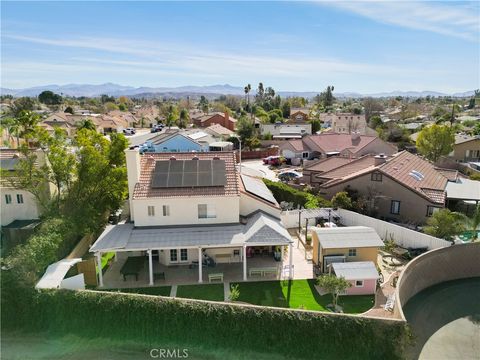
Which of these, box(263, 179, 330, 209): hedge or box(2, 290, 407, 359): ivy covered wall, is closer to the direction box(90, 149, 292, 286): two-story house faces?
the hedge

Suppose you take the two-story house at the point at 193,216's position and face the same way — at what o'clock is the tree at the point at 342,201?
The tree is roughly at 2 o'clock from the two-story house.

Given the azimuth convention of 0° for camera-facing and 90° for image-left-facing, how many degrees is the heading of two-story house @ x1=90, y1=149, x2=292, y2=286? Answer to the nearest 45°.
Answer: approximately 180°

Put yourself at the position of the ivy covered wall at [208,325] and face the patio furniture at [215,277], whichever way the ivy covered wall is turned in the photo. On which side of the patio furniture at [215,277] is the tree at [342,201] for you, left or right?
right

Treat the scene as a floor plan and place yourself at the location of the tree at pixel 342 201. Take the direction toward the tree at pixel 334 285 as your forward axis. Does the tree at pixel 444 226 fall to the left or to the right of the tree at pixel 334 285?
left

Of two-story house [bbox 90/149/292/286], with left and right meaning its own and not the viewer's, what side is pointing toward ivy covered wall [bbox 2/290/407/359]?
back

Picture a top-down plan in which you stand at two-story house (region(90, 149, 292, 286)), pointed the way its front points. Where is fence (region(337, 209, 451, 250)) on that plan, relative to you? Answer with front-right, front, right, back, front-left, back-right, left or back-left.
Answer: right

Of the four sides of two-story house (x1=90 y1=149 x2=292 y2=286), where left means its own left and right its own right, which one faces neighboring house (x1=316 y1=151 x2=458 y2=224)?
right

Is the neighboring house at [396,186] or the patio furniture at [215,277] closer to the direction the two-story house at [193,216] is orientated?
the neighboring house

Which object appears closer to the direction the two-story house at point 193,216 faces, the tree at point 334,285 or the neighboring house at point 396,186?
the neighboring house

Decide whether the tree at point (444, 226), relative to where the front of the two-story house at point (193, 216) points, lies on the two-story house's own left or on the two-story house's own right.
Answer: on the two-story house's own right
